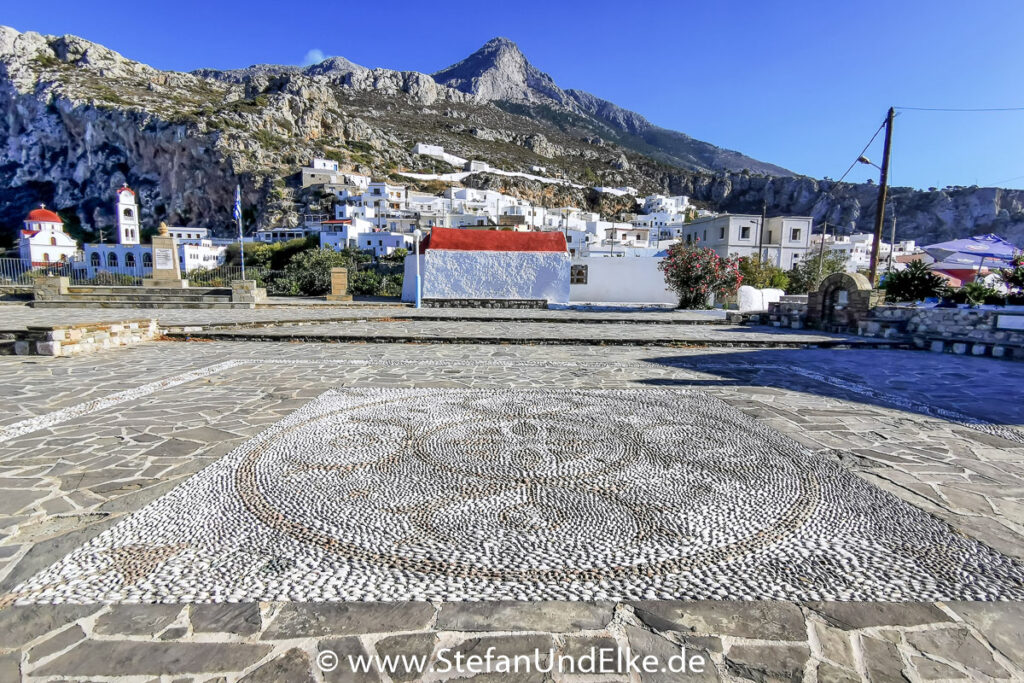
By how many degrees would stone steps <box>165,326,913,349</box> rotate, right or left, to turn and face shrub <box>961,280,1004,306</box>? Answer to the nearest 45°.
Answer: approximately 90° to its left

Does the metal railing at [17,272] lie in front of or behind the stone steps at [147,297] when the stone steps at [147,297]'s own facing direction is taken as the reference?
behind

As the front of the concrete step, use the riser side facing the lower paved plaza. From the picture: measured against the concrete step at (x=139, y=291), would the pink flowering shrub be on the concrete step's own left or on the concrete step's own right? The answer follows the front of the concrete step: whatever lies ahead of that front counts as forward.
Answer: on the concrete step's own left

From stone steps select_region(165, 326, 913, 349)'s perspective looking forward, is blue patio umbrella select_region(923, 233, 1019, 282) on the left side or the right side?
on its left

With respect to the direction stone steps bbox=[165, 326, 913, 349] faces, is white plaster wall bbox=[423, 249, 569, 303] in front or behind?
behind

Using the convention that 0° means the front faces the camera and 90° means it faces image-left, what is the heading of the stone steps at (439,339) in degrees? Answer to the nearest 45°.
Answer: approximately 0°

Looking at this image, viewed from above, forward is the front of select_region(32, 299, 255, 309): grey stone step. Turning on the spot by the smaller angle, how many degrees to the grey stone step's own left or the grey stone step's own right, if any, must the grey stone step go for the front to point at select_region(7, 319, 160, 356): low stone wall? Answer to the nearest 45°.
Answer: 0° — it already faces it

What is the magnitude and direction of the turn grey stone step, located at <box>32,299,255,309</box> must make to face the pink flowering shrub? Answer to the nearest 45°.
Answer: approximately 45° to its left

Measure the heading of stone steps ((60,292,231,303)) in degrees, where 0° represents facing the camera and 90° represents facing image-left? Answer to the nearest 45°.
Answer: approximately 0°
